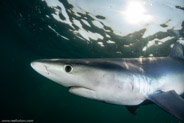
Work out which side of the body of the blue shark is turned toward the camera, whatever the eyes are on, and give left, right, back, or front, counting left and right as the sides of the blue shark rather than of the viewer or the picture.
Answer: left
